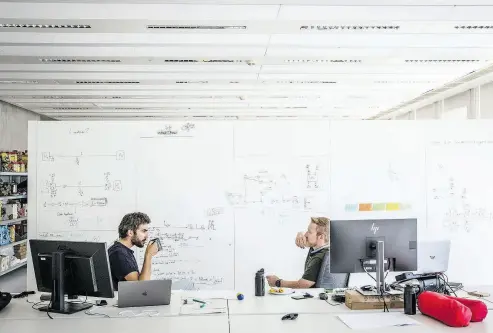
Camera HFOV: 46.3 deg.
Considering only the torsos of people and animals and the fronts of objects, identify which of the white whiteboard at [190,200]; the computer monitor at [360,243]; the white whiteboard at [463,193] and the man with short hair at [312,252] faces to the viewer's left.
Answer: the man with short hair

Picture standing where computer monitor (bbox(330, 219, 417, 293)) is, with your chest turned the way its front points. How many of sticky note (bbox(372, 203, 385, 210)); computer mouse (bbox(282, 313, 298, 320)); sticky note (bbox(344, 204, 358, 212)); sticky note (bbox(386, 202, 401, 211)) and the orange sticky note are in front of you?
4

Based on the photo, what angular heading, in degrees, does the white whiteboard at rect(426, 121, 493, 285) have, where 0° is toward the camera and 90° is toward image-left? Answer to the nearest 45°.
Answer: approximately 0°

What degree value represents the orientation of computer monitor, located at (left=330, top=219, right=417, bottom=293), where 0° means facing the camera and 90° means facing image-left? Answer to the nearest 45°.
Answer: approximately 180°

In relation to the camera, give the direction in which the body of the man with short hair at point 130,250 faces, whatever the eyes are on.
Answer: to the viewer's right

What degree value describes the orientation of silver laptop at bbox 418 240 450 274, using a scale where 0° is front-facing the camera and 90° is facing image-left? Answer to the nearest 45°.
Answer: approximately 180°

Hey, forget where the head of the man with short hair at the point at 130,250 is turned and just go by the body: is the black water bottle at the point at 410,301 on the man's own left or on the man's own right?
on the man's own right

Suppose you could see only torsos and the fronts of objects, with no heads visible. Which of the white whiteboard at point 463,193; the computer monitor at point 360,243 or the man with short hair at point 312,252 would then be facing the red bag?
the white whiteboard

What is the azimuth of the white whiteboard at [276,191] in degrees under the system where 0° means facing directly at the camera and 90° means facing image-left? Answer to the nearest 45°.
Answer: approximately 0°

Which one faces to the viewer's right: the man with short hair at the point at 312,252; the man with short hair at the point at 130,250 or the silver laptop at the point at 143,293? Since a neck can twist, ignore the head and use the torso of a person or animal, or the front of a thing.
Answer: the man with short hair at the point at 130,250

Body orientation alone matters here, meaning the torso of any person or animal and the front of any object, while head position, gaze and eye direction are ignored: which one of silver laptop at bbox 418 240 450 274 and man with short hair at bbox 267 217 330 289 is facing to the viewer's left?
the man with short hair

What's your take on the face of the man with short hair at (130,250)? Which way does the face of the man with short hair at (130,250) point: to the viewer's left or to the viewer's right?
to the viewer's right

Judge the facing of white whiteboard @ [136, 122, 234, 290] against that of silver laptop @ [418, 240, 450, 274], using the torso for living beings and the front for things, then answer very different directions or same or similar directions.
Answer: very different directions

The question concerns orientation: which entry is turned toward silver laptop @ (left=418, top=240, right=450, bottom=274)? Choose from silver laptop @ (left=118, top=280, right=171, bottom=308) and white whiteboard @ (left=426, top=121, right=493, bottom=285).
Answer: the white whiteboard

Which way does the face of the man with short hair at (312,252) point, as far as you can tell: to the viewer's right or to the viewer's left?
to the viewer's left

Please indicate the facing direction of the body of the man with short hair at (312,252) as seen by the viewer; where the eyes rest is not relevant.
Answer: to the viewer's left

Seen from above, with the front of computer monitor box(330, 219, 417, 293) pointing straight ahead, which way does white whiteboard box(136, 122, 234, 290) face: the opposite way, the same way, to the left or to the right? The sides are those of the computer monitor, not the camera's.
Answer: the opposite way

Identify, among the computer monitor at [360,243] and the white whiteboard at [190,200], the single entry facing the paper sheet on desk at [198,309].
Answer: the white whiteboard
